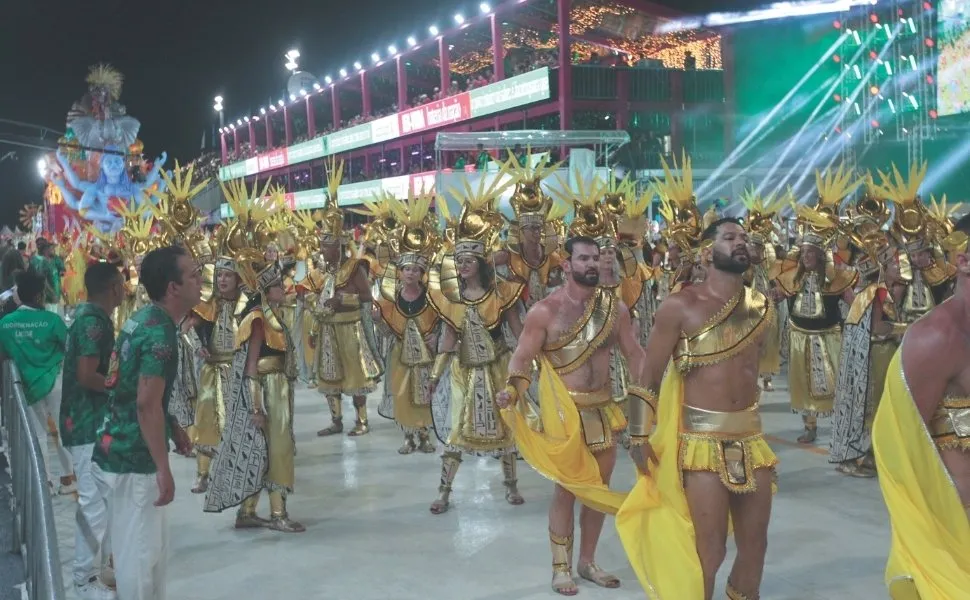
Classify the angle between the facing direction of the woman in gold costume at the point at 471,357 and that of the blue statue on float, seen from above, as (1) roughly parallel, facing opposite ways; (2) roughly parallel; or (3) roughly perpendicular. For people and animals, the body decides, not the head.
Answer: roughly parallel

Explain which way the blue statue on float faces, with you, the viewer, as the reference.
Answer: facing the viewer

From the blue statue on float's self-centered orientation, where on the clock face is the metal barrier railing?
The metal barrier railing is roughly at 12 o'clock from the blue statue on float.

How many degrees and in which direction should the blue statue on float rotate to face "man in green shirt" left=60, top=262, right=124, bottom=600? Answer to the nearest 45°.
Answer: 0° — it already faces them

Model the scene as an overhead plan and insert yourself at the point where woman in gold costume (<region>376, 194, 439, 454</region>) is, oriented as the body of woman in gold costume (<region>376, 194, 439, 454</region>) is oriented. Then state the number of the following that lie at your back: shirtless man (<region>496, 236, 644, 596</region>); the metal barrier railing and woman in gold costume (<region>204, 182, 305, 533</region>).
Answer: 0

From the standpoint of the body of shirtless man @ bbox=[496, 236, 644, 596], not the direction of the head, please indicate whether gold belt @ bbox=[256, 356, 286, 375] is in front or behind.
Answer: behind

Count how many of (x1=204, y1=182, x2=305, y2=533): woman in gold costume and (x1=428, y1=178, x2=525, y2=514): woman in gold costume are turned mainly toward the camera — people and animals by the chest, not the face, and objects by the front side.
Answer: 1

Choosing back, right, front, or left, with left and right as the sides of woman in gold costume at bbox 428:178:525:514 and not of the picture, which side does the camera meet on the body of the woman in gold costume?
front

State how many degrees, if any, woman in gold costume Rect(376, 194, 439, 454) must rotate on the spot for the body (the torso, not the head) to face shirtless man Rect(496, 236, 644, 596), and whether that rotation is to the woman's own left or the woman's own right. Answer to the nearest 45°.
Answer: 0° — they already face them

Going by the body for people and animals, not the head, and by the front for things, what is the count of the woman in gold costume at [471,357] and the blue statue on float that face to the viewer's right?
0

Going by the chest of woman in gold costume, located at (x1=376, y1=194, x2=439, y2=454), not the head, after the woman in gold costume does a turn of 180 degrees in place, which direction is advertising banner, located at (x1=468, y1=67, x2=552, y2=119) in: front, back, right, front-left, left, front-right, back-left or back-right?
front

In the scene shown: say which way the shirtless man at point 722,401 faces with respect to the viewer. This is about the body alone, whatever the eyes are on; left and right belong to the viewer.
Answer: facing the viewer and to the right of the viewer

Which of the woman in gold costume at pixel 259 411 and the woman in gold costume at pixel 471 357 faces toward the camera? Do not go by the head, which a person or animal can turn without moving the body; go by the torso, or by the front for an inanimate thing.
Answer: the woman in gold costume at pixel 471 357

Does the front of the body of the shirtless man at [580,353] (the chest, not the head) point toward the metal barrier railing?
no
